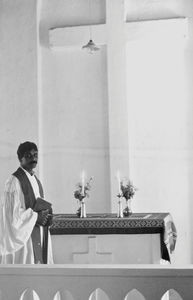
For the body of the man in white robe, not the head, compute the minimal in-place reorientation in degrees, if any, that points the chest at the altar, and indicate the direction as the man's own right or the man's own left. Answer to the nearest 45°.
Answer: approximately 90° to the man's own left

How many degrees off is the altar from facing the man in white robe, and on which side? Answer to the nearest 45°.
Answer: approximately 45° to its right

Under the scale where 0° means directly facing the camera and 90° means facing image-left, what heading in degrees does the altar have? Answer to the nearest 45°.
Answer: approximately 0°

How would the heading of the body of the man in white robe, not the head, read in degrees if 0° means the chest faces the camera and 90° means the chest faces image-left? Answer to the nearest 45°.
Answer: approximately 315°
